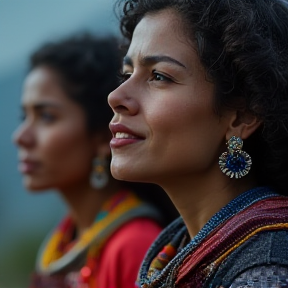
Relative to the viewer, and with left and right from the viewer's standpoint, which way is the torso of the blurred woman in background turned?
facing the viewer and to the left of the viewer

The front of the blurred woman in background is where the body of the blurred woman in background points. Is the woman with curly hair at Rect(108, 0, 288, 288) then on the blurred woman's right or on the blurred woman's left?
on the blurred woman's left

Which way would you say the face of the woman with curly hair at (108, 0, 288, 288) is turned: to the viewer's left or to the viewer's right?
to the viewer's left
